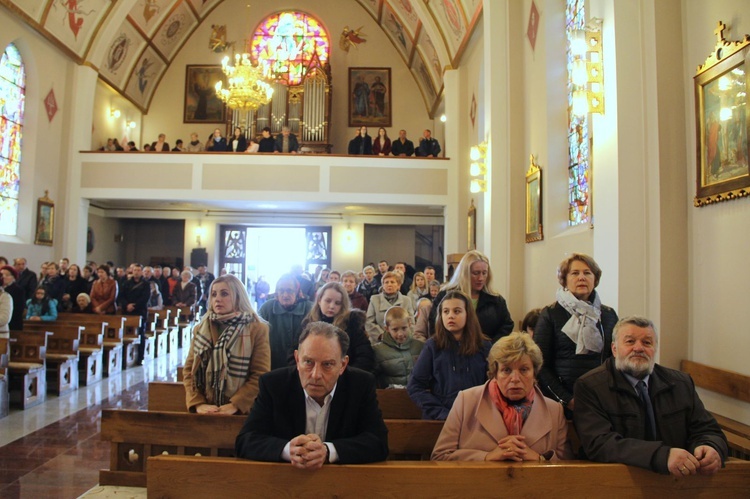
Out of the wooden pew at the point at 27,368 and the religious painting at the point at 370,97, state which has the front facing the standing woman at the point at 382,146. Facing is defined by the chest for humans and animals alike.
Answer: the religious painting

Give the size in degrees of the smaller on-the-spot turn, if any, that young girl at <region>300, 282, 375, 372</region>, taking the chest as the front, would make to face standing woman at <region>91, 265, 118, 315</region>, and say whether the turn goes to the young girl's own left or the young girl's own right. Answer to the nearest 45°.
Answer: approximately 135° to the young girl's own right

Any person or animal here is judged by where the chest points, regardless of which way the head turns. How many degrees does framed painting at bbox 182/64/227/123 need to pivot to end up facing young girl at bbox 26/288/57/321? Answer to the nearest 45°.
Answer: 0° — it already faces them

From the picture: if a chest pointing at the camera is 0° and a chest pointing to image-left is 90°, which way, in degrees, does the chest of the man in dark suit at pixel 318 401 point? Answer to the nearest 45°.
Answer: approximately 0°

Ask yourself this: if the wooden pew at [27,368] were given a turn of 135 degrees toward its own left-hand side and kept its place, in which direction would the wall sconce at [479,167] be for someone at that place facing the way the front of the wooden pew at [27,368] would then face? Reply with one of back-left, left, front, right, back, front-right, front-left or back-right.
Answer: front

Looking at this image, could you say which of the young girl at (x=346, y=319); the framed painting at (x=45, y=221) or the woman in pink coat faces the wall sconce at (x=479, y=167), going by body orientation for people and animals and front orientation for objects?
the framed painting

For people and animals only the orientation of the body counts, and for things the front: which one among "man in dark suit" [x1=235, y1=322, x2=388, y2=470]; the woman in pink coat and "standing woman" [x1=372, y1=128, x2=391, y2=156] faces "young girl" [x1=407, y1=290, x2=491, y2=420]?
the standing woman
